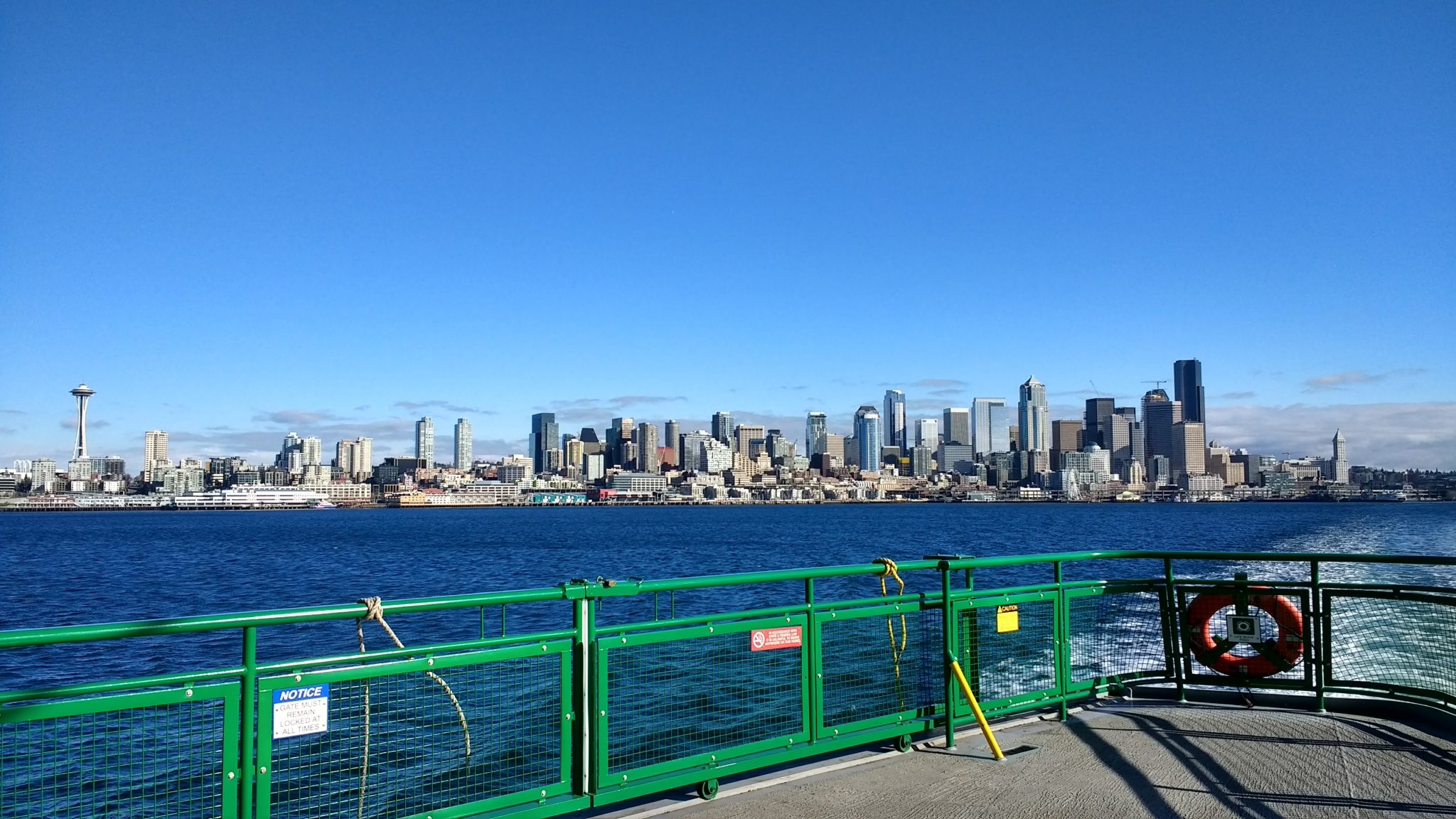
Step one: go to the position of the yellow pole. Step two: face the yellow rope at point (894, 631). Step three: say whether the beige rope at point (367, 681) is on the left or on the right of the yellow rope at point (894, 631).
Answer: left

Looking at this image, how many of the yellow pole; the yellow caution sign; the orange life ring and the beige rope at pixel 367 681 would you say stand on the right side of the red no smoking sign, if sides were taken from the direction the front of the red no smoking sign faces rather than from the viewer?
1

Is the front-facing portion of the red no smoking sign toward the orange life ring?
no

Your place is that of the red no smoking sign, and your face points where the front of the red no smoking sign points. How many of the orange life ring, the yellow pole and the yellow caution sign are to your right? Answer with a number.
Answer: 0

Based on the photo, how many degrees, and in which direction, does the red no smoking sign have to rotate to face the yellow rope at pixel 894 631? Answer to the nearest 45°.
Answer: approximately 90° to its left

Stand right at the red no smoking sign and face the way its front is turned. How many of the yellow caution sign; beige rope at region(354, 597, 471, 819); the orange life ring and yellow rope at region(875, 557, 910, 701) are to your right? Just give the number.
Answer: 1

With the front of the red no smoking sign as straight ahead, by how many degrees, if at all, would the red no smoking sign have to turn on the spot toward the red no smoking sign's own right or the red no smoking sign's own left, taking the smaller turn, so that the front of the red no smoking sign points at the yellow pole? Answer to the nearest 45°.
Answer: approximately 90° to the red no smoking sign's own left

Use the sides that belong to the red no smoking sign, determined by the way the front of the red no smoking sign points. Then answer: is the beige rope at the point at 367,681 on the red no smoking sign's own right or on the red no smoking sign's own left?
on the red no smoking sign's own right

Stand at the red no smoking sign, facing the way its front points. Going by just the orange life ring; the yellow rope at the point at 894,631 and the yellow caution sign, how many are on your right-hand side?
0

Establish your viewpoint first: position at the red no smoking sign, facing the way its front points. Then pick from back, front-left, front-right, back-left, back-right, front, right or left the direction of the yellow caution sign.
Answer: left

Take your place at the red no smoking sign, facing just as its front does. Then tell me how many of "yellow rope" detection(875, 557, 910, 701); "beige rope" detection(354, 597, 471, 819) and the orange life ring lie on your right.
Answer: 1

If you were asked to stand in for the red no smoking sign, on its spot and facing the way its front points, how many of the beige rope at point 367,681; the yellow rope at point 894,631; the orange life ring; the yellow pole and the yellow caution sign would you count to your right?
1

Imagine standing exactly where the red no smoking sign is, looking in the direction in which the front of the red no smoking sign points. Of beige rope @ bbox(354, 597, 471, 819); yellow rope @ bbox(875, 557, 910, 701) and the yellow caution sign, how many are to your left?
2

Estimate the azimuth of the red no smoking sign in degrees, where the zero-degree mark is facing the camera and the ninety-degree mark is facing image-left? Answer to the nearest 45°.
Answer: approximately 315°
